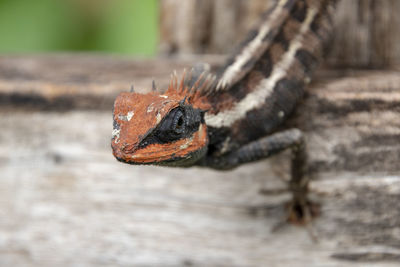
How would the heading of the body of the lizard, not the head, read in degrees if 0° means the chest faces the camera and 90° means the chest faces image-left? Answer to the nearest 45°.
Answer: approximately 45°
